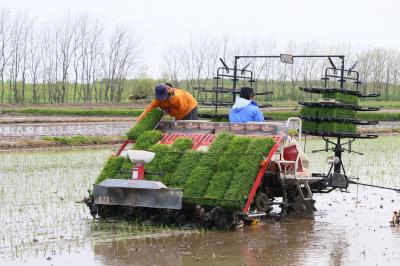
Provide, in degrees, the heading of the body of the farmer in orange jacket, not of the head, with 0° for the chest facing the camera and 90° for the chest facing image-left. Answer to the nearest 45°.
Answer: approximately 45°

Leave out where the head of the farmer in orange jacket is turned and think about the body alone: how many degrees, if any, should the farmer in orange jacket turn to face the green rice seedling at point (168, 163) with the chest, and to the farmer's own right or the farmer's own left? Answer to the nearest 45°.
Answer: approximately 45° to the farmer's own left

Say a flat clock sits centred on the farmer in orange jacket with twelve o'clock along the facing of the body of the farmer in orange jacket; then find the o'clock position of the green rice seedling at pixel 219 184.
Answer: The green rice seedling is roughly at 10 o'clock from the farmer in orange jacket.

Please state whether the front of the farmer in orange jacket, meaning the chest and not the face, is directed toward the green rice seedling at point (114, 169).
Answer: yes

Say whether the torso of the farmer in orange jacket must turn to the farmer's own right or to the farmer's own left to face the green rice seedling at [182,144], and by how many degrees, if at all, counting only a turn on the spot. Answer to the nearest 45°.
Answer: approximately 45° to the farmer's own left

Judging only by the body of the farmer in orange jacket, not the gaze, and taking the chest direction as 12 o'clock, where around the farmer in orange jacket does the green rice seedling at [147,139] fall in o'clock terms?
The green rice seedling is roughly at 12 o'clock from the farmer in orange jacket.

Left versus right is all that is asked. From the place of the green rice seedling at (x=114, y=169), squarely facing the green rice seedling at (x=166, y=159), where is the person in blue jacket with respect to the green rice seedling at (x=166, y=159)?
left

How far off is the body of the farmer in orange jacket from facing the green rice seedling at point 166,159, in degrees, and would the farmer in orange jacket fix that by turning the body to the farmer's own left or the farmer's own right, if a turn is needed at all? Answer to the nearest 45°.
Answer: approximately 45° to the farmer's own left

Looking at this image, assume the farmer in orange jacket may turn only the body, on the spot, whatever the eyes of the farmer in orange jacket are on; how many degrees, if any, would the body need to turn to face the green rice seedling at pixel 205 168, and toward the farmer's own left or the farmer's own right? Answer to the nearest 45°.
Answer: approximately 45° to the farmer's own left

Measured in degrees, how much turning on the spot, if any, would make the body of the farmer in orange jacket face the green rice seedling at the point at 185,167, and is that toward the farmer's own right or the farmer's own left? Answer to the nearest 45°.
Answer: approximately 45° to the farmer's own left
